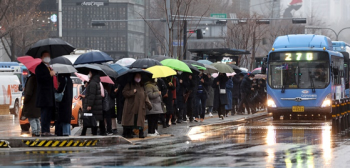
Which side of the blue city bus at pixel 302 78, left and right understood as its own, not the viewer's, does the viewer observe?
front

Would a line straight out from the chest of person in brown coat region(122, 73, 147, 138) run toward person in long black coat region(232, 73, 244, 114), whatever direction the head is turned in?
no

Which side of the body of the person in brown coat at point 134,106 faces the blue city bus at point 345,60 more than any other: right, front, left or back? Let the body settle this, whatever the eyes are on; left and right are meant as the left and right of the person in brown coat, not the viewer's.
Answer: left

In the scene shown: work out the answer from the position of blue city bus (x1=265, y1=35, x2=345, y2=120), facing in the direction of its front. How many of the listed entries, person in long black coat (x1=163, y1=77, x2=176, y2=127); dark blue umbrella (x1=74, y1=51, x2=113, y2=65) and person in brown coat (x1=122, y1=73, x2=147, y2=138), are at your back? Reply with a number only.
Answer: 0

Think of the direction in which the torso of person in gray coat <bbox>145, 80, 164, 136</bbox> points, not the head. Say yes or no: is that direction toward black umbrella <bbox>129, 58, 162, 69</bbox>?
no

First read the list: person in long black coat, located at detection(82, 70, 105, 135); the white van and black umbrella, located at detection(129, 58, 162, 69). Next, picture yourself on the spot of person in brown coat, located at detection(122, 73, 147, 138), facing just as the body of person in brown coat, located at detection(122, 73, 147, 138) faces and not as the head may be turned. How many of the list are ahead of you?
0

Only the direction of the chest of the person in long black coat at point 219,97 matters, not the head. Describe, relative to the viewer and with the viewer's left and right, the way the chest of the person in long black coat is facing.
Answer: facing the viewer and to the right of the viewer

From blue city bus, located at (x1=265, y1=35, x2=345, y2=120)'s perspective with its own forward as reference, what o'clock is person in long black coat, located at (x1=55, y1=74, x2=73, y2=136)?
The person in long black coat is roughly at 1 o'clock from the blue city bus.

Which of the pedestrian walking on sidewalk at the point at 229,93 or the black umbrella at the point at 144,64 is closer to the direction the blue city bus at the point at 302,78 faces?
the black umbrella
